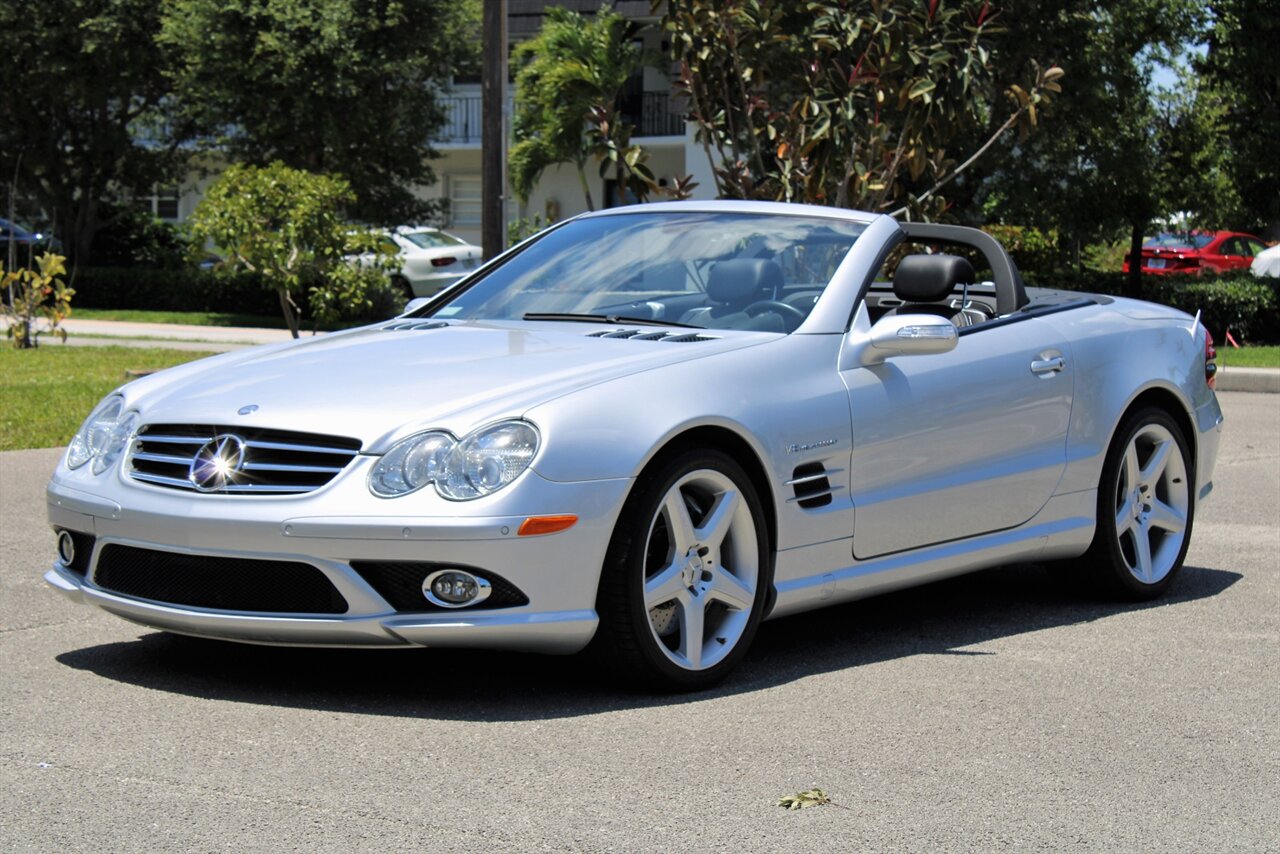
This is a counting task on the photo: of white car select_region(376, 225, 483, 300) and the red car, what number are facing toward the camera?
0

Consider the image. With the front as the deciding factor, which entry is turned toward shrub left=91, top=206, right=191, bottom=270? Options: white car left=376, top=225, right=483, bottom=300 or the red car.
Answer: the white car

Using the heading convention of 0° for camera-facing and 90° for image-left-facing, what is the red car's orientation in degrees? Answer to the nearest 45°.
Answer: approximately 225°

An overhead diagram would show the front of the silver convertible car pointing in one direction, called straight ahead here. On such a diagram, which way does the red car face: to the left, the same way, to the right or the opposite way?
the opposite way

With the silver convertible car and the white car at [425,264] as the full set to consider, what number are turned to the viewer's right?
0

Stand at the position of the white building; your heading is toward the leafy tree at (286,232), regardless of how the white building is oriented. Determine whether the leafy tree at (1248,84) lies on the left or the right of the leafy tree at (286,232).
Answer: left

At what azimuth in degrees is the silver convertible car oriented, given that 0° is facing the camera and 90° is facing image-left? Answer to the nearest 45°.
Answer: approximately 45°

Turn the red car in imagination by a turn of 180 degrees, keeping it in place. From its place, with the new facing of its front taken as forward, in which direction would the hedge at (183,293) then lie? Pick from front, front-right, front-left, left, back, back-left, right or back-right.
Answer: front

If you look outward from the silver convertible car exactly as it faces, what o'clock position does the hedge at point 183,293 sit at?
The hedge is roughly at 4 o'clock from the silver convertible car.
